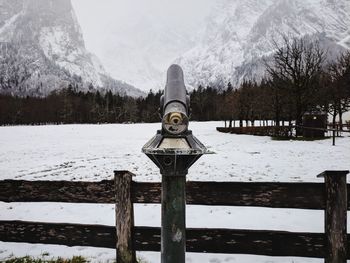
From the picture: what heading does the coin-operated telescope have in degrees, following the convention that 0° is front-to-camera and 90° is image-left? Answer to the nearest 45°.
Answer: approximately 180°

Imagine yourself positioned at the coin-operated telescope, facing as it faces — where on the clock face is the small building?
The small building is roughly at 1 o'clock from the coin-operated telescope.
